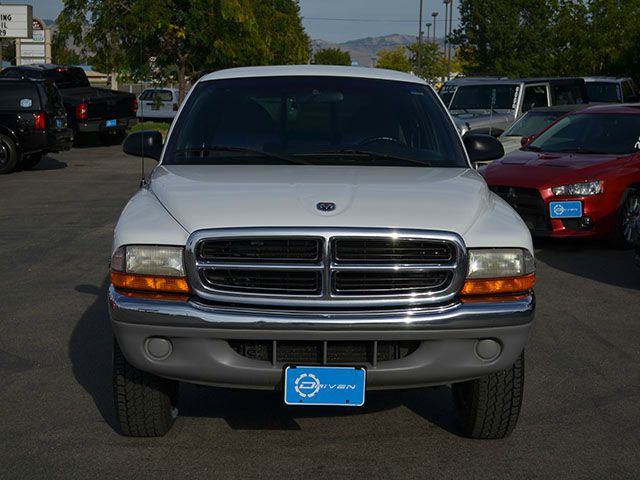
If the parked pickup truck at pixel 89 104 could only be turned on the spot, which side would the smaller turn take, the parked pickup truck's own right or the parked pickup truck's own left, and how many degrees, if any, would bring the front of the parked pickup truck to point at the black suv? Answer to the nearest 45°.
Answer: approximately 135° to the parked pickup truck's own left

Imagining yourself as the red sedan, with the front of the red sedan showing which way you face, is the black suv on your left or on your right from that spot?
on your right

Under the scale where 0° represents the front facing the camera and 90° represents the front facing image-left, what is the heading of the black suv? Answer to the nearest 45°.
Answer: approximately 135°

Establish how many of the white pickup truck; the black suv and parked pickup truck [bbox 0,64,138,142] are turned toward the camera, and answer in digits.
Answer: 1

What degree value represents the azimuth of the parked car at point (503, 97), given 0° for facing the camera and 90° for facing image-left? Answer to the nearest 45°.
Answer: approximately 45°

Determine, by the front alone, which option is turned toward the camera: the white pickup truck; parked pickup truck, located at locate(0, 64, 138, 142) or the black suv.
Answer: the white pickup truck

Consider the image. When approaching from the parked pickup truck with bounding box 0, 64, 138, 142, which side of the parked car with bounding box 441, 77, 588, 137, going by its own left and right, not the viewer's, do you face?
right
